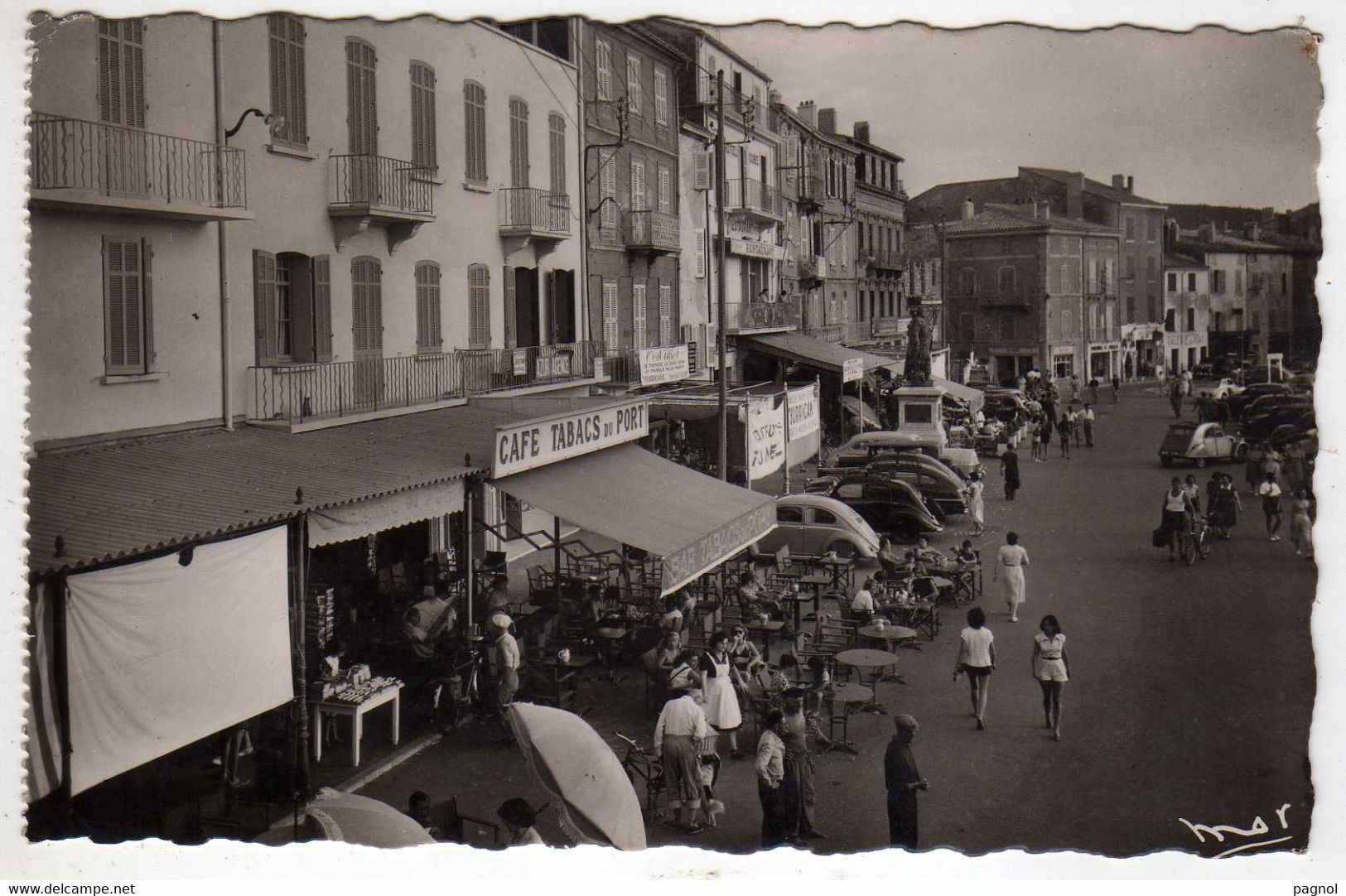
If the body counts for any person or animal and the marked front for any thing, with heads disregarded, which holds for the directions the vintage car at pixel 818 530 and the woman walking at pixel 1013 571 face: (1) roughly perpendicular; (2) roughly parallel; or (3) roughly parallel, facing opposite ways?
roughly perpendicular

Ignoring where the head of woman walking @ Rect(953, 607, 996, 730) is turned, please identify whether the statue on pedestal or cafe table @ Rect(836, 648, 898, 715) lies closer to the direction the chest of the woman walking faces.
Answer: the statue on pedestal

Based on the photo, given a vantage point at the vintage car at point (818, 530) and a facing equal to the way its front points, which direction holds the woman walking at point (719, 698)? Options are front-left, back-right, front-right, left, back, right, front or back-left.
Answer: left

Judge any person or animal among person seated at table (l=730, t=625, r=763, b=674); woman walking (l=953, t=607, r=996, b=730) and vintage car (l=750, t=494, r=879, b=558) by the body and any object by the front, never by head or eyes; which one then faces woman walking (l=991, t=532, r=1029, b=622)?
woman walking (l=953, t=607, r=996, b=730)

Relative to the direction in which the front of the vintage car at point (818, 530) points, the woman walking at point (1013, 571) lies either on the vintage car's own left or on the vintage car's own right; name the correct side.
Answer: on the vintage car's own left

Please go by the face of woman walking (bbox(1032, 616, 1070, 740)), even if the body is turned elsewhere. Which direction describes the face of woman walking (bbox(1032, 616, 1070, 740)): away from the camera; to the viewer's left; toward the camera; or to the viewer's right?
toward the camera

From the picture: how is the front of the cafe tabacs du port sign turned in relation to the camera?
facing the viewer and to the right of the viewer

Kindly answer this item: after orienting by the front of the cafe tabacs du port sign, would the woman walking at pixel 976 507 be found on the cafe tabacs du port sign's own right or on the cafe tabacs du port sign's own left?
on the cafe tabacs du port sign's own left

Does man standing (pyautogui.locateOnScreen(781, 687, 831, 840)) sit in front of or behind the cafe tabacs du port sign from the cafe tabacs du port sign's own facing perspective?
in front

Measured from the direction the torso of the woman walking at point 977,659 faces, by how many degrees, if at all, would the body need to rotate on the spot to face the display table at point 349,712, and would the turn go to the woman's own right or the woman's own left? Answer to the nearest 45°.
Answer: approximately 135° to the woman's own left

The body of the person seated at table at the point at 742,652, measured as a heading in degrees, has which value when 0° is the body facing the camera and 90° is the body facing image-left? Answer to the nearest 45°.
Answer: approximately 45°

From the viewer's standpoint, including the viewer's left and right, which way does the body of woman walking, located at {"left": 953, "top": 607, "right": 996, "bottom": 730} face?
facing away from the viewer
